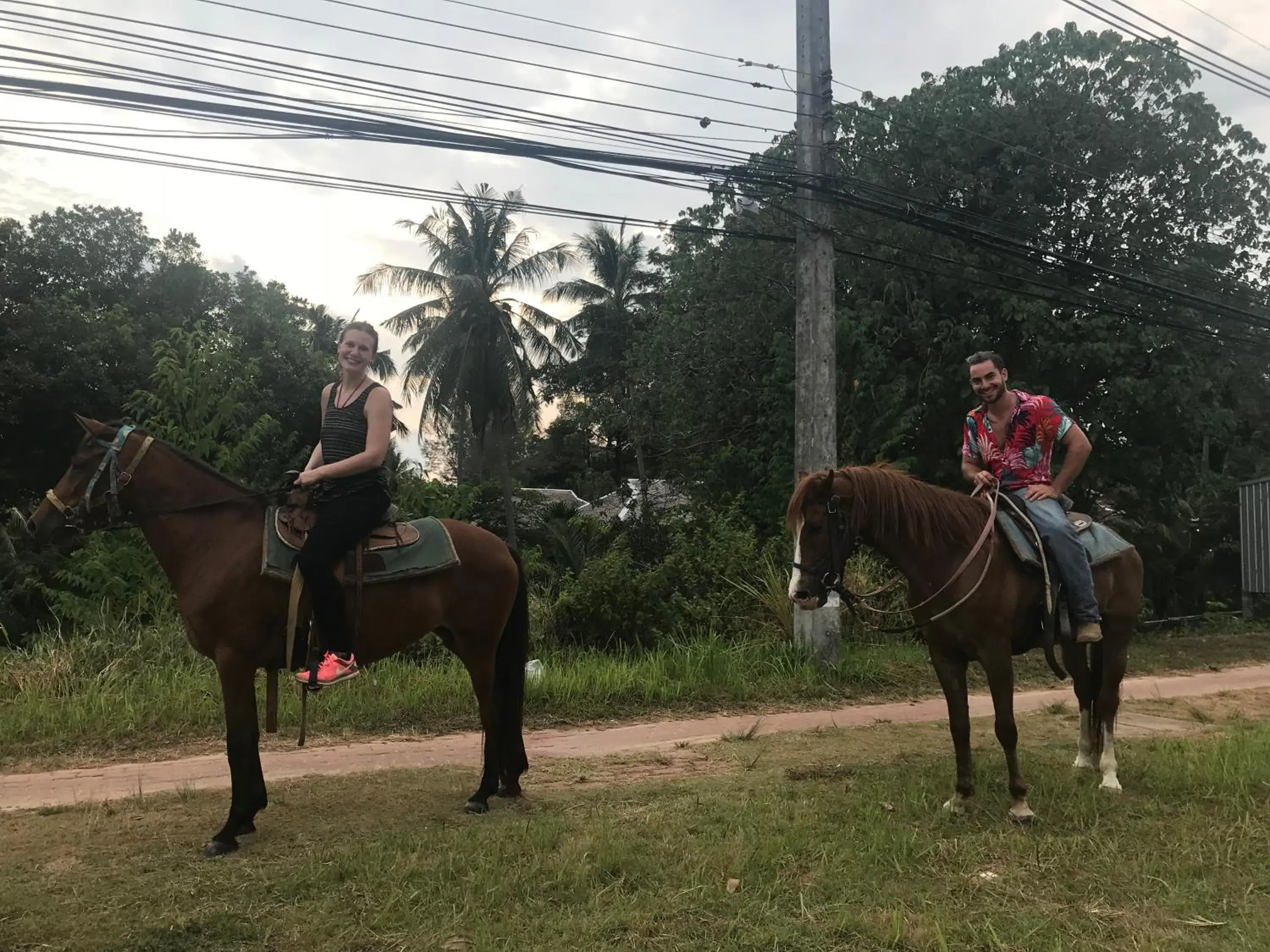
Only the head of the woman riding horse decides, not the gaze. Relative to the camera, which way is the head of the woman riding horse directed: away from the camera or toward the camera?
toward the camera

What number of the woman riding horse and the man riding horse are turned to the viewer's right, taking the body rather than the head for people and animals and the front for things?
0

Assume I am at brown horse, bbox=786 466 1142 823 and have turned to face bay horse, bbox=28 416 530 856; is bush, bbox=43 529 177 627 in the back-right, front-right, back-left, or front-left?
front-right

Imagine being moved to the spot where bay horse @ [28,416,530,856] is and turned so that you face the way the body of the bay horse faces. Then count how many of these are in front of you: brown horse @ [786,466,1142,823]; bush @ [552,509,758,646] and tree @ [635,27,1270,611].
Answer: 0

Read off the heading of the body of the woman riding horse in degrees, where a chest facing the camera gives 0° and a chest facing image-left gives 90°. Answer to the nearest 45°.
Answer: approximately 45°

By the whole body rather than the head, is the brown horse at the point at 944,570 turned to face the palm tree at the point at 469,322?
no

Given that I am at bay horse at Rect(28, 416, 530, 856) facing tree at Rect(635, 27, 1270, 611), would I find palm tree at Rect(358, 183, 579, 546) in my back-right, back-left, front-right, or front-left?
front-left

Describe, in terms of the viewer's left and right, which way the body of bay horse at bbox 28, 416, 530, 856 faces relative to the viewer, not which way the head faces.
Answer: facing to the left of the viewer

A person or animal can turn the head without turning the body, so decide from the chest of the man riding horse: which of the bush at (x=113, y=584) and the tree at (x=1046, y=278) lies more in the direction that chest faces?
the bush

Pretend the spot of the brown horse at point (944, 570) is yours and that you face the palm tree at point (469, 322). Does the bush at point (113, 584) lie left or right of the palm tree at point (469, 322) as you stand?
left

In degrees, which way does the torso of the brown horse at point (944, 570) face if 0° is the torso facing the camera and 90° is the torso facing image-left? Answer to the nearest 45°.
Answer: approximately 45°

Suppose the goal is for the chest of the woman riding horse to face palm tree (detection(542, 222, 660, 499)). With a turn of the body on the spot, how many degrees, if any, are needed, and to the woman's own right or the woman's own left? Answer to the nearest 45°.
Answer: approximately 135° to the woman's own right

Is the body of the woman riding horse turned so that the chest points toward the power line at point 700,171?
no

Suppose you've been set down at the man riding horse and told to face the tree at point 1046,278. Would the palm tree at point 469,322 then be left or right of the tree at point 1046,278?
left
